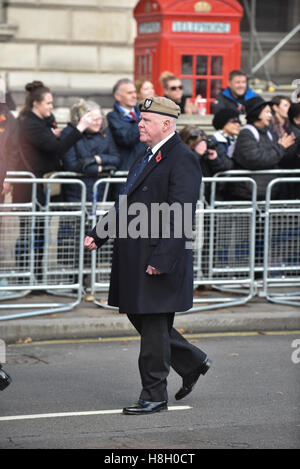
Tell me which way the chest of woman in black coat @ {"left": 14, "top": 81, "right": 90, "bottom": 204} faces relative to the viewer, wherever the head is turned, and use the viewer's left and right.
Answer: facing to the right of the viewer

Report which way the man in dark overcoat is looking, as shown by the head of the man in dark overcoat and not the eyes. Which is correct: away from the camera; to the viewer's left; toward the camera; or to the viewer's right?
to the viewer's left

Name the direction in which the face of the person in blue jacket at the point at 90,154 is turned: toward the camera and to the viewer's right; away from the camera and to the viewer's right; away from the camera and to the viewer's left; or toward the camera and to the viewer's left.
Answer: toward the camera and to the viewer's right

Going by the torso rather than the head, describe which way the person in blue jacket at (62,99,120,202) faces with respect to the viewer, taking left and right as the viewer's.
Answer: facing the viewer and to the right of the viewer

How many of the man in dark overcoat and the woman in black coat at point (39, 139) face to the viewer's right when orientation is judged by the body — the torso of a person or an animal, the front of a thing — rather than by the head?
1

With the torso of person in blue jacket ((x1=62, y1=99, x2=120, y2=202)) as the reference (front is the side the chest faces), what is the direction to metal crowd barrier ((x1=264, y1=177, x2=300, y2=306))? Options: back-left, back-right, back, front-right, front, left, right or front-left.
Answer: front-left

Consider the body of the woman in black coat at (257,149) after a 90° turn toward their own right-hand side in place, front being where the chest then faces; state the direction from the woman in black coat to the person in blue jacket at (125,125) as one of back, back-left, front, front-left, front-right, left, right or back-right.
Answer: front-right

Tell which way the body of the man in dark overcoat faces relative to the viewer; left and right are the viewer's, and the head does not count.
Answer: facing to the left of the viewer

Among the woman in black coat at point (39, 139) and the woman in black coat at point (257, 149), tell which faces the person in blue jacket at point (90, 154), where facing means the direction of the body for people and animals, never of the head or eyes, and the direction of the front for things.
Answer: the woman in black coat at point (39, 139)

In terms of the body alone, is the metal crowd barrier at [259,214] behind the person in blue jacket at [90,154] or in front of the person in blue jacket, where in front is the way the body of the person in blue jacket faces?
in front

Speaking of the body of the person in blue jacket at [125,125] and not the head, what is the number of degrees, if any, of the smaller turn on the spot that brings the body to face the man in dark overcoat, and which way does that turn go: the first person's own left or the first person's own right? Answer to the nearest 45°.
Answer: approximately 45° to the first person's own right

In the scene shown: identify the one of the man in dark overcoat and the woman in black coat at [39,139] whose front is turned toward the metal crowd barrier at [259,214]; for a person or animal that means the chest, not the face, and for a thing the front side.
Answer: the woman in black coat

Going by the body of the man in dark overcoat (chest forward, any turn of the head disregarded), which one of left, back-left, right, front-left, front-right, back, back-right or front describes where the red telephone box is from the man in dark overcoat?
right
